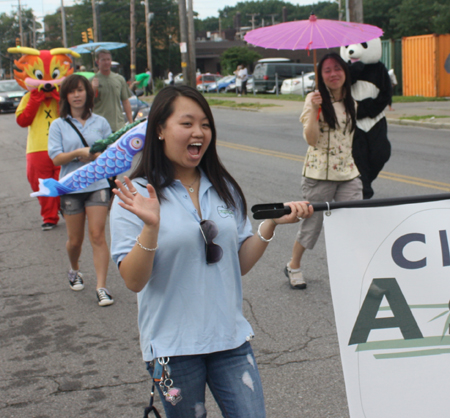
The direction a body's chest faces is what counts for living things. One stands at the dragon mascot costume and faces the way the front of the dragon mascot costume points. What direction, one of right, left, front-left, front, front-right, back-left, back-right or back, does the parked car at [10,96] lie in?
back

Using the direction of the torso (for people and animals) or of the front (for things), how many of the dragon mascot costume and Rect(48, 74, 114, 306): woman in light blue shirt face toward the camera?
2

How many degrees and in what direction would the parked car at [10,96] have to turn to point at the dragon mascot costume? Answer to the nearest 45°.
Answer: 0° — it already faces it

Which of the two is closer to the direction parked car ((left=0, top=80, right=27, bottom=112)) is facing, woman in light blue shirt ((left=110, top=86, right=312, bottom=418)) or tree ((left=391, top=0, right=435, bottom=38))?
the woman in light blue shirt

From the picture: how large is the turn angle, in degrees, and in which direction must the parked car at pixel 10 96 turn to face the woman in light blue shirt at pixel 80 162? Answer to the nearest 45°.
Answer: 0° — it already faces them
